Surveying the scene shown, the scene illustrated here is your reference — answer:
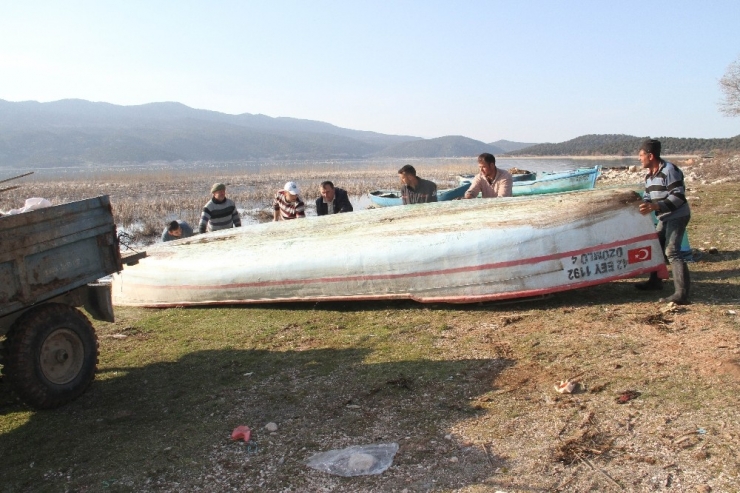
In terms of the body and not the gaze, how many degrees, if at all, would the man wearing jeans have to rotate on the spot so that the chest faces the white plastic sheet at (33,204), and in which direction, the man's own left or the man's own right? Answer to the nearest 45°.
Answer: approximately 45° to the man's own left

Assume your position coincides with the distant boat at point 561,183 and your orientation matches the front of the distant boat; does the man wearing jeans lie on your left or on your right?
on your right

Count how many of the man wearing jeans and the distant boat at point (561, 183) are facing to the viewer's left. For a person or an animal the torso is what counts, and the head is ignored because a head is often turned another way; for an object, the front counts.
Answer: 1

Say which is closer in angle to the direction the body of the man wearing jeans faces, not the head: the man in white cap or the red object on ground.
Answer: the man in white cap

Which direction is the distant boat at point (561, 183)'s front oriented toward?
to the viewer's right

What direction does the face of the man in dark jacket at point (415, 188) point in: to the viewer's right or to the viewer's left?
to the viewer's left

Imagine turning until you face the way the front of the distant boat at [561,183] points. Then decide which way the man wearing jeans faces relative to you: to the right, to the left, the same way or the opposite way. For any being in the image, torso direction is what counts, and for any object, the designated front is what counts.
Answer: the opposite way

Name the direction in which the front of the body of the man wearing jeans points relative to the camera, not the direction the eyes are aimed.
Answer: to the viewer's left

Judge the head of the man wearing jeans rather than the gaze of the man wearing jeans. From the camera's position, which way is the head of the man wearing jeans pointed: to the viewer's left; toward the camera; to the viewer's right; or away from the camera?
to the viewer's left
